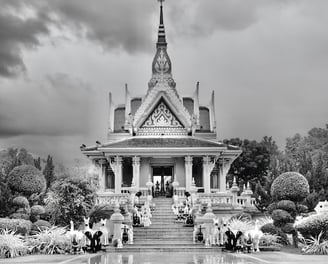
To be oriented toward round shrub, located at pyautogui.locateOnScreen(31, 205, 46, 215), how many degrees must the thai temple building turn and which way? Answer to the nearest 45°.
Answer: approximately 45° to its right

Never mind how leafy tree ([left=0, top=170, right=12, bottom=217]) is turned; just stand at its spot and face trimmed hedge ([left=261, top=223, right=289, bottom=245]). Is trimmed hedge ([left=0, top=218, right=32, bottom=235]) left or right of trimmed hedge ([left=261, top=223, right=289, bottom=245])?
right

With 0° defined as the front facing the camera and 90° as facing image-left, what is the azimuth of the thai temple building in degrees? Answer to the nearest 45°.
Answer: approximately 0°

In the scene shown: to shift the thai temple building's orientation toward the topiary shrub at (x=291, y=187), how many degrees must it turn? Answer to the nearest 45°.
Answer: approximately 45° to its left
